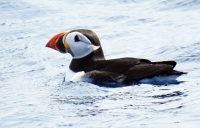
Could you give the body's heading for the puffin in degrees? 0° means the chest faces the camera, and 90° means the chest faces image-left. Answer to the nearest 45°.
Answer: approximately 90°
